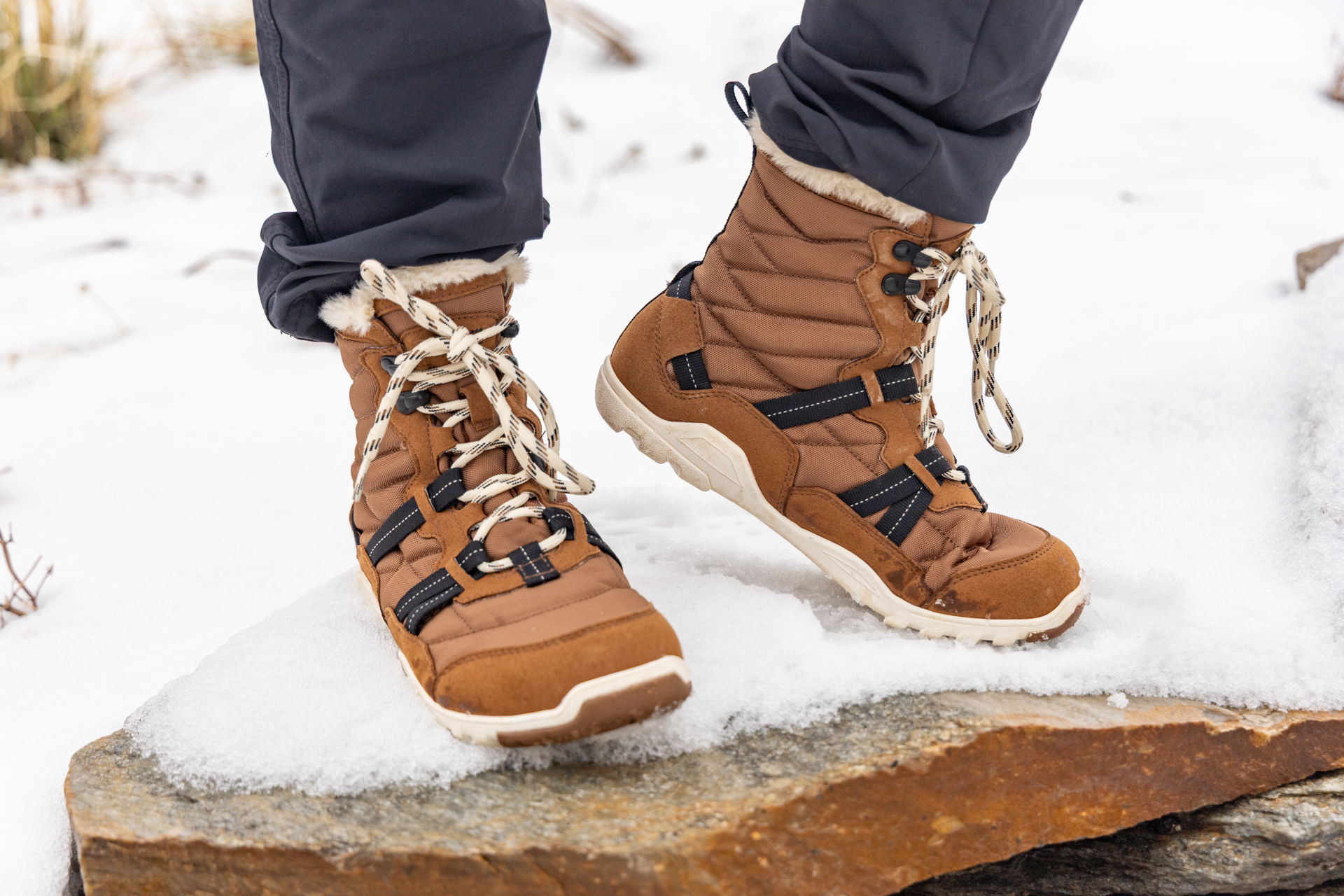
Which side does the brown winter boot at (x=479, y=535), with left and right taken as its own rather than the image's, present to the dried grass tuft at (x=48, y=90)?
back

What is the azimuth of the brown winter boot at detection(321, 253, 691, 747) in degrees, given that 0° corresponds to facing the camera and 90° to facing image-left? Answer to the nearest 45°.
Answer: approximately 315°

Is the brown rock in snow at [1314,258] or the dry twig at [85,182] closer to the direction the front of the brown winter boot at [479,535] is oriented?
the brown rock in snow

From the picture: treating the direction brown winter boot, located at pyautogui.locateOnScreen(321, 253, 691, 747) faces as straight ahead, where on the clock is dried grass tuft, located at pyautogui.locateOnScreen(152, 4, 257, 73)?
The dried grass tuft is roughly at 7 o'clock from the brown winter boot.

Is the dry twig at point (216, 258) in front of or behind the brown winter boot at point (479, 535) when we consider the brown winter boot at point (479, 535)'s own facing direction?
behind

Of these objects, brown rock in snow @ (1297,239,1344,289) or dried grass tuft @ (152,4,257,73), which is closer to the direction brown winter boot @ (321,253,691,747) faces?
the brown rock in snow

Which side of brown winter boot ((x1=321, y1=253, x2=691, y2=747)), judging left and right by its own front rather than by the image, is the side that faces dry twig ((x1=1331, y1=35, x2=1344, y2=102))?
left

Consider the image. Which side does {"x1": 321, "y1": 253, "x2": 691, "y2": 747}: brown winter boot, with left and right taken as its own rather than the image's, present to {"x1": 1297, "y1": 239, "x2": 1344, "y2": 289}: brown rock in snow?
left
